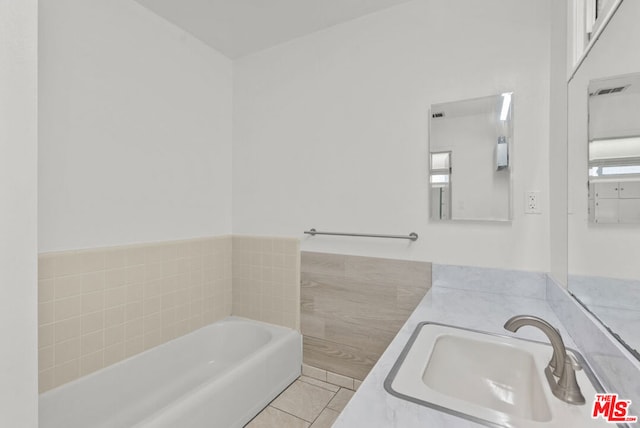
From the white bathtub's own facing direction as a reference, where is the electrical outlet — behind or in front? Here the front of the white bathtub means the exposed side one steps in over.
in front

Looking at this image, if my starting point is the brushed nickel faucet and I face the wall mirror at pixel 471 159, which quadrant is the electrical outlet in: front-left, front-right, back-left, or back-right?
front-right

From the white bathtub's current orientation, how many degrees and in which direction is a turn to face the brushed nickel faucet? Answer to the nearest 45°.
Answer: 0° — it already faces it

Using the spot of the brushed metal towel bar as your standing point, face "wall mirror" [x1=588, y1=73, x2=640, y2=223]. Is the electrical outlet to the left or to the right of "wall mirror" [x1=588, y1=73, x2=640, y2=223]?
left

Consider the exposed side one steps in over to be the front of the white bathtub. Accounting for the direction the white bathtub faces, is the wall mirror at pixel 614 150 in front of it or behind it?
in front

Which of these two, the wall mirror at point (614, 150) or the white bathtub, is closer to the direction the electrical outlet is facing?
the wall mirror

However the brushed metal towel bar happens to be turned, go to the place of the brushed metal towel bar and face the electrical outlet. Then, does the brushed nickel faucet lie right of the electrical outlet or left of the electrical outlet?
right

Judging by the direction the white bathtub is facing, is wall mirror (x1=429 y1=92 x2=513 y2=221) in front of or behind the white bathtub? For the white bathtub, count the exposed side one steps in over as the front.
in front

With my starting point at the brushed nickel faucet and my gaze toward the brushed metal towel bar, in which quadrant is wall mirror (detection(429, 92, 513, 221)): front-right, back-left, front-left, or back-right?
front-right

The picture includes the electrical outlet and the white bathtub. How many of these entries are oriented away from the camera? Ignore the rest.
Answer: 0

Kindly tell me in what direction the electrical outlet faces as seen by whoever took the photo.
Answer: facing the viewer

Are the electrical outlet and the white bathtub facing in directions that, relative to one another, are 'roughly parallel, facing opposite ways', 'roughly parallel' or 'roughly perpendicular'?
roughly perpendicular

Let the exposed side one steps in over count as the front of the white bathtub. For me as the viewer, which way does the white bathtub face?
facing the viewer and to the right of the viewer

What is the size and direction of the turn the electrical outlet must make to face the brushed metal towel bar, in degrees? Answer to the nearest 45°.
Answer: approximately 90° to its right

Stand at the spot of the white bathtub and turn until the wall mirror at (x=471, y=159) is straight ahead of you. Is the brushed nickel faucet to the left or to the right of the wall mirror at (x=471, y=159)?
right

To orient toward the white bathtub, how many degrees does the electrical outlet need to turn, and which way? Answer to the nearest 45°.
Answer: approximately 45° to its right
